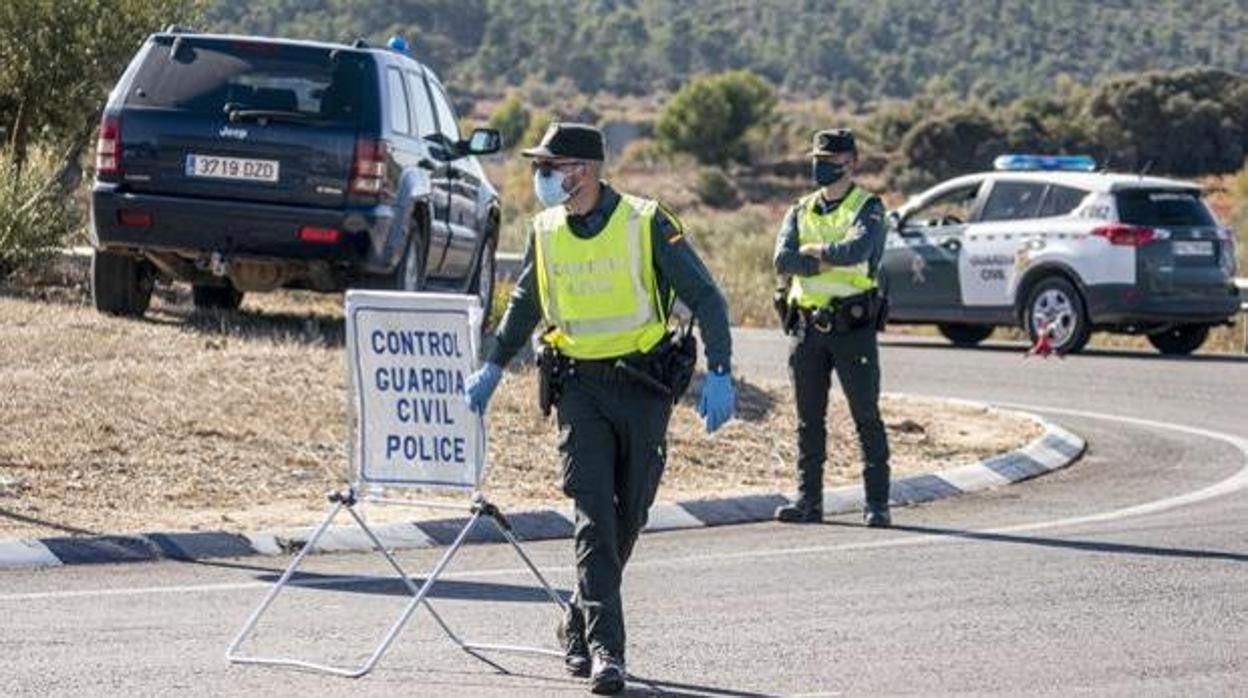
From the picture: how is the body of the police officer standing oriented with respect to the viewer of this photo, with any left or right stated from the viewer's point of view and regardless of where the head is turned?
facing the viewer and to the left of the viewer

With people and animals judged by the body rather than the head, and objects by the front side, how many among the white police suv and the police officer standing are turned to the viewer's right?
0

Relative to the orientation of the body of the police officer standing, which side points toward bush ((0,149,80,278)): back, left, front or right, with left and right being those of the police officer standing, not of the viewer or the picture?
right

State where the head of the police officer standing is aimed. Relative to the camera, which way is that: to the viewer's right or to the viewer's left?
to the viewer's left

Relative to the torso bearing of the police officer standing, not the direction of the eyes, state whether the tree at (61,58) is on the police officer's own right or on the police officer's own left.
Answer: on the police officer's own right

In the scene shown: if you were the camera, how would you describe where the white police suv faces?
facing away from the viewer and to the left of the viewer

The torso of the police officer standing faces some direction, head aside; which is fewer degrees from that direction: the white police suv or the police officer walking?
the police officer walking

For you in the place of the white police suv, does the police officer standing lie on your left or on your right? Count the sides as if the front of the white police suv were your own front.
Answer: on your left

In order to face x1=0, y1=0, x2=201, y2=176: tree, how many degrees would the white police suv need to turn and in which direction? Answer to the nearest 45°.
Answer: approximately 45° to its left

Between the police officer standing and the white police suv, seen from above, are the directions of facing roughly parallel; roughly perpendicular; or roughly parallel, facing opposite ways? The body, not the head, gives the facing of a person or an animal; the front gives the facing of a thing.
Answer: roughly perpendicular
